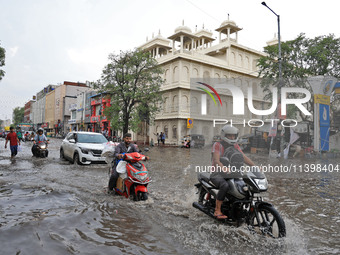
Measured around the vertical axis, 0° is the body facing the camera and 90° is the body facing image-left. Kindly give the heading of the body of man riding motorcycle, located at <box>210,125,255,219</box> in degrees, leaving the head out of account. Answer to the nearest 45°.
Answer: approximately 315°

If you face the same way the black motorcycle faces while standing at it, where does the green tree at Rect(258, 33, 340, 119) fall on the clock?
The green tree is roughly at 8 o'clock from the black motorcycle.

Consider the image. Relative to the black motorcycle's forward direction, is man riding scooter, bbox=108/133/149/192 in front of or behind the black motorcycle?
behind

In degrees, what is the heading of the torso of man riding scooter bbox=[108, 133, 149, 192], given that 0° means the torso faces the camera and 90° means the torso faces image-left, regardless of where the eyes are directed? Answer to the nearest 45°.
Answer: approximately 315°

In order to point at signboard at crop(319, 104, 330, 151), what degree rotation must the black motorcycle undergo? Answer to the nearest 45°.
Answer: approximately 135° to its left

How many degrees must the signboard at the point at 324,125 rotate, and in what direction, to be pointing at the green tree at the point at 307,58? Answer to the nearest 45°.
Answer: approximately 180°

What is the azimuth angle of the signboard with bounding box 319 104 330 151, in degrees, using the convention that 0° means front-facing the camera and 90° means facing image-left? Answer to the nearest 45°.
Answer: approximately 0°

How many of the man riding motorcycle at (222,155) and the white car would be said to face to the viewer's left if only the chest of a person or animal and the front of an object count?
0

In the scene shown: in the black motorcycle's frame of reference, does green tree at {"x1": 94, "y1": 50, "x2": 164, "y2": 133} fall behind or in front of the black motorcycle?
behind

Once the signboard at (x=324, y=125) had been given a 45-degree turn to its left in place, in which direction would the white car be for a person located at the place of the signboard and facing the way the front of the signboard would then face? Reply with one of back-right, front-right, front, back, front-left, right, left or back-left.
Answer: right

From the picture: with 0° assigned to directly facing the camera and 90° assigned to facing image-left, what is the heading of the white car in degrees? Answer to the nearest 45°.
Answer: approximately 315°

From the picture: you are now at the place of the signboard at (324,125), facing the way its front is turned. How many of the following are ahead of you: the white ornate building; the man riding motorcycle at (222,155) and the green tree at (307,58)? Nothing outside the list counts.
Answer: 1
